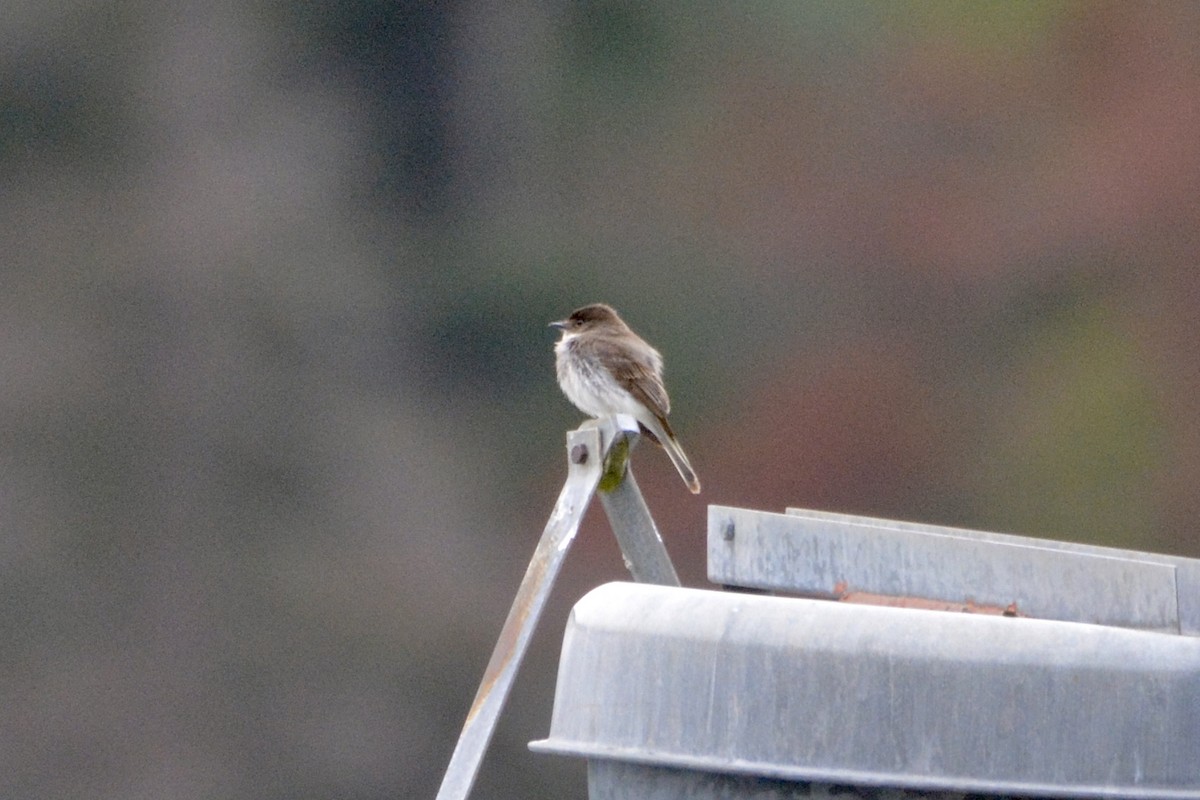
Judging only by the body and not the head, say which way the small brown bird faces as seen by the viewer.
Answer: to the viewer's left
